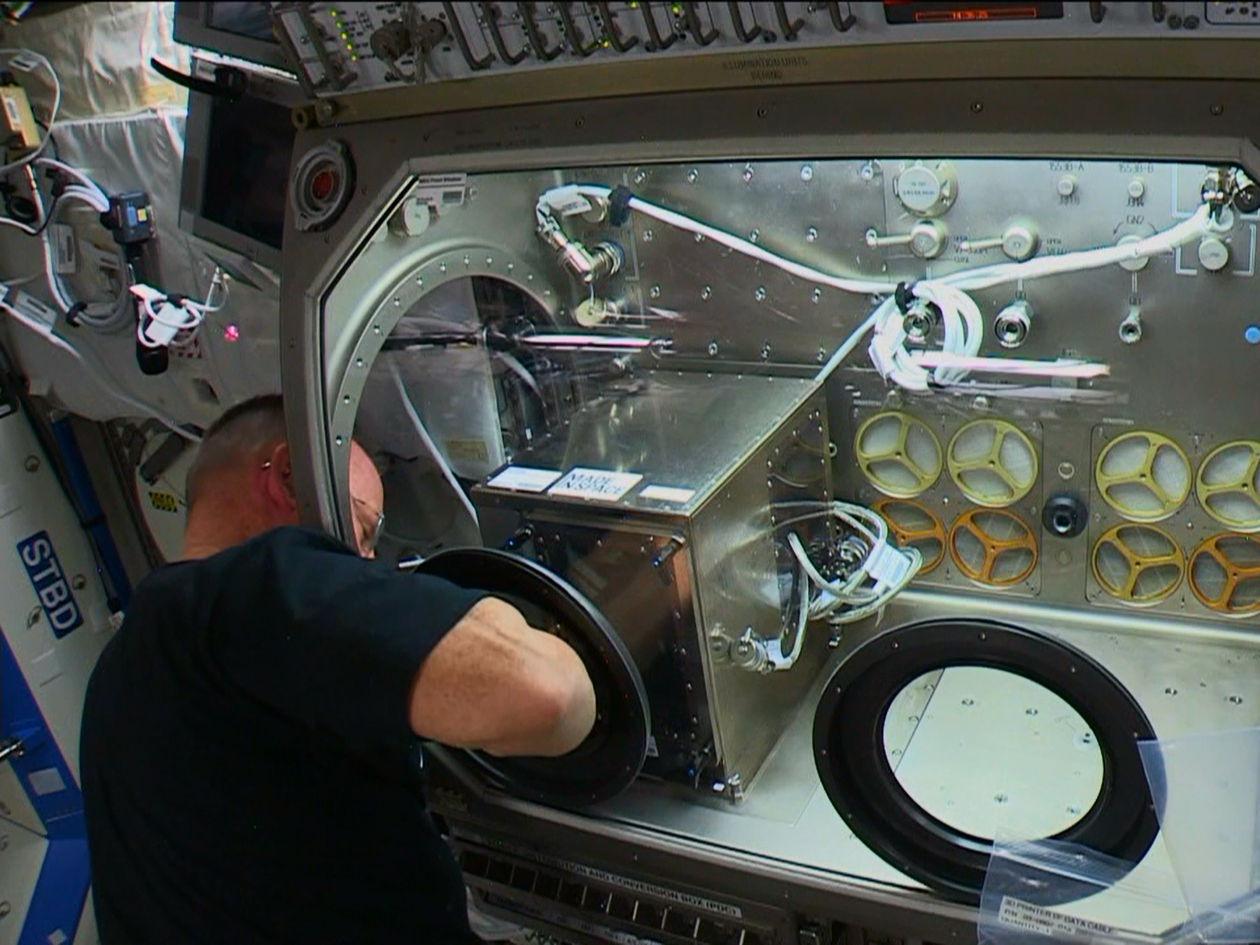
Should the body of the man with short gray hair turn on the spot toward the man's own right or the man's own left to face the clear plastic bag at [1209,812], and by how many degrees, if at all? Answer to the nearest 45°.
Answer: approximately 90° to the man's own right

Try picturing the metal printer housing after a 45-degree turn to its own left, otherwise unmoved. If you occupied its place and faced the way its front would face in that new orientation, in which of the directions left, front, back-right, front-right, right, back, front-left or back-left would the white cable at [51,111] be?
back-right

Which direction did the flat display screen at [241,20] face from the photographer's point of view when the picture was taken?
facing the viewer and to the right of the viewer

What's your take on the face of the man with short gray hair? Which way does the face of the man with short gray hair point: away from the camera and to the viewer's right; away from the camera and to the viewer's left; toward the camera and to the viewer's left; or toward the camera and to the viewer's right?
away from the camera and to the viewer's right

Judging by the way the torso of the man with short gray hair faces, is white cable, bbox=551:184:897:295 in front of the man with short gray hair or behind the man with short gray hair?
in front

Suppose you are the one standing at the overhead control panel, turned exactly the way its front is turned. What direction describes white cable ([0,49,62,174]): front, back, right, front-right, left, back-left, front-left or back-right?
back-right

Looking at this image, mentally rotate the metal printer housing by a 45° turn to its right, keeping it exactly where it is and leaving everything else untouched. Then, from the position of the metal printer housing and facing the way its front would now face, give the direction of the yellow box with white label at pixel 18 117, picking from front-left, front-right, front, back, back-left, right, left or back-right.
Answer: front-right

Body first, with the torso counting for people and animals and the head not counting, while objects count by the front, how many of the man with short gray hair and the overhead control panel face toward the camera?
1

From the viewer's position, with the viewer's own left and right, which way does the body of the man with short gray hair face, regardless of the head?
facing away from the viewer and to the right of the viewer

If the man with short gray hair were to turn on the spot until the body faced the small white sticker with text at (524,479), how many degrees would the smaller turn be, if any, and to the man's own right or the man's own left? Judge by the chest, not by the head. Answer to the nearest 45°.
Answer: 0° — they already face it
